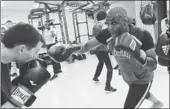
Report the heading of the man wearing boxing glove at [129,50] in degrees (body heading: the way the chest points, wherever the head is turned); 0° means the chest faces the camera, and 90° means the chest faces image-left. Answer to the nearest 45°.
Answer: approximately 45°

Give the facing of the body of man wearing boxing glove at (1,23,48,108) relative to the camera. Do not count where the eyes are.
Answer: to the viewer's right

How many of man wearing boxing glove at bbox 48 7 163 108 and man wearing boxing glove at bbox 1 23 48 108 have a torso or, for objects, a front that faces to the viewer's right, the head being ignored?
1

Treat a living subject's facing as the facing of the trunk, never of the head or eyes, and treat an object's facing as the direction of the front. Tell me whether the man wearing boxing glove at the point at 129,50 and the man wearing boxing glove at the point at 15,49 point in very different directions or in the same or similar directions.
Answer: very different directions

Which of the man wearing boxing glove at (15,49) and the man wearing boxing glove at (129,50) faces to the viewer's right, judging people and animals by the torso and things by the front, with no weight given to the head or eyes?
the man wearing boxing glove at (15,49)

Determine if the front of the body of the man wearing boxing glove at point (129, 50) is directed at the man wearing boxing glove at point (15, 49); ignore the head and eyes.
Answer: yes
